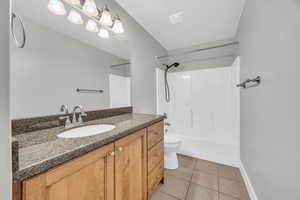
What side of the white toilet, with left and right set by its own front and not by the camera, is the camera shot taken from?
right

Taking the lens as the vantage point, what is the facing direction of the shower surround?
facing the viewer and to the left of the viewer

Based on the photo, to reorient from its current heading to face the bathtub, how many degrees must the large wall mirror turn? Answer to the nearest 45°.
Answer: approximately 45° to its left

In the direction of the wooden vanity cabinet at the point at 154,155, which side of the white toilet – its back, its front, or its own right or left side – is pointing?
right

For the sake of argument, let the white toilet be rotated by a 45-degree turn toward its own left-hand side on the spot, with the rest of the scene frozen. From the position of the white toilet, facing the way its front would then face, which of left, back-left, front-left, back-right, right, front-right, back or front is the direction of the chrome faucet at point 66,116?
back

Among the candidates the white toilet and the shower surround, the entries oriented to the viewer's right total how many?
1

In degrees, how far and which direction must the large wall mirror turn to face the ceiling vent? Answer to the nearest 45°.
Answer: approximately 45° to its left

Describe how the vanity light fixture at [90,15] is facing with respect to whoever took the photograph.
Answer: facing the viewer and to the right of the viewer

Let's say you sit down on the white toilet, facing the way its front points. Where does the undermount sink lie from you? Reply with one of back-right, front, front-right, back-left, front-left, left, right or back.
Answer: back-right

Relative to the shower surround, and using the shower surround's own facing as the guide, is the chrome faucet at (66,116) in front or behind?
in front

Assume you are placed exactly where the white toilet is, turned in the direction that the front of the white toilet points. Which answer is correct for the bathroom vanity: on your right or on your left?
on your right
